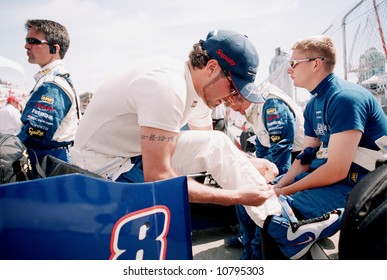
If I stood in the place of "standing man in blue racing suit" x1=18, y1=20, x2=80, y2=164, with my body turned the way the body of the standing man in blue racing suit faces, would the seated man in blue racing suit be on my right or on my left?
on my left

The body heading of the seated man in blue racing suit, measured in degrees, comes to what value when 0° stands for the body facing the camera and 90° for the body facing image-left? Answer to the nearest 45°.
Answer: approximately 90°

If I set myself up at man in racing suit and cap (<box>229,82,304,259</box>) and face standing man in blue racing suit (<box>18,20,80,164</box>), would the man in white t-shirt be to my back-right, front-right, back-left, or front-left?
front-left

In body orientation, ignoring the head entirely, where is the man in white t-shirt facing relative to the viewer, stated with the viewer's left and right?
facing to the right of the viewer

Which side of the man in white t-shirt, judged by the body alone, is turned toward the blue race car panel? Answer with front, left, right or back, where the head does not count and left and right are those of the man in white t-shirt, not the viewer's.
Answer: right

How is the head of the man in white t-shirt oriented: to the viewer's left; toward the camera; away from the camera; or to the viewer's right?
to the viewer's right

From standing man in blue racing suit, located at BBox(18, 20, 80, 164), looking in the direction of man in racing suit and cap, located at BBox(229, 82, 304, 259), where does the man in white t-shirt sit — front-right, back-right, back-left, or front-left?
front-right

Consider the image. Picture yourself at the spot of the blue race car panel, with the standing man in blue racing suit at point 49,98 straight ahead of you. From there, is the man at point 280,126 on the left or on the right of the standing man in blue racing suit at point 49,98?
right

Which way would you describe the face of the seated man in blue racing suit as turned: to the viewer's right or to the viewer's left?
to the viewer's left
